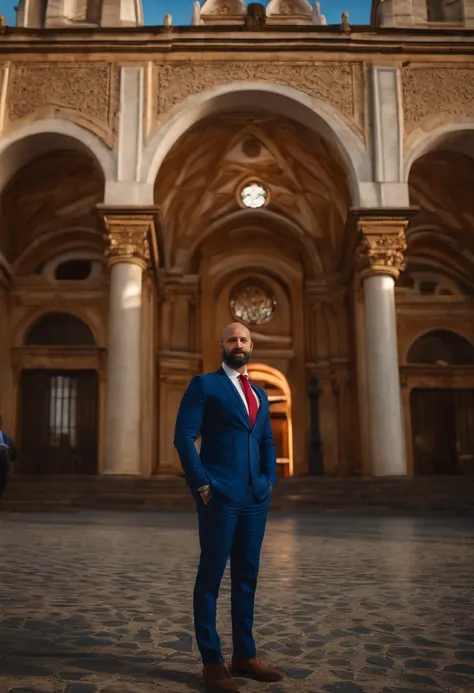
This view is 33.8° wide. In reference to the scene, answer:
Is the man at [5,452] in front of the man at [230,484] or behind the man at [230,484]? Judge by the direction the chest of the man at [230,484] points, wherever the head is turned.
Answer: behind

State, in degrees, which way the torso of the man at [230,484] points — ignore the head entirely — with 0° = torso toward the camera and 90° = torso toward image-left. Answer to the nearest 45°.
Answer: approximately 315°
